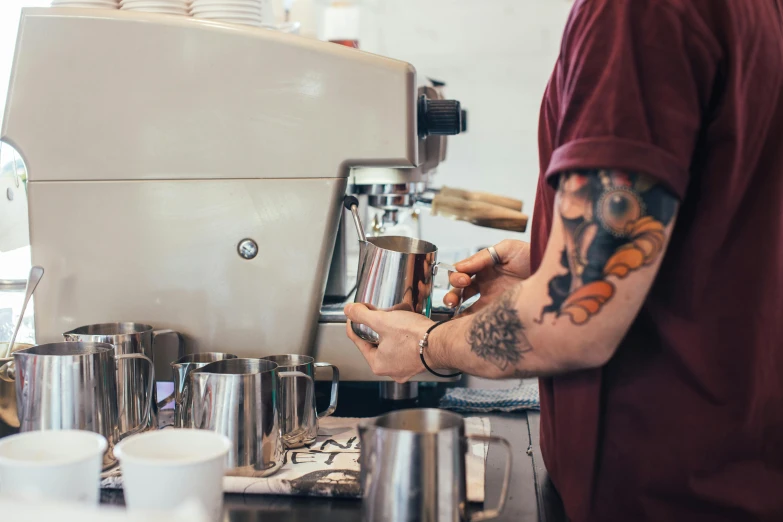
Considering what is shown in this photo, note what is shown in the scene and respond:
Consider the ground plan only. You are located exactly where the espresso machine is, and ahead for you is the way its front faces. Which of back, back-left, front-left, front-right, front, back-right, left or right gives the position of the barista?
front-right

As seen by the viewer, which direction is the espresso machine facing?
to the viewer's right
